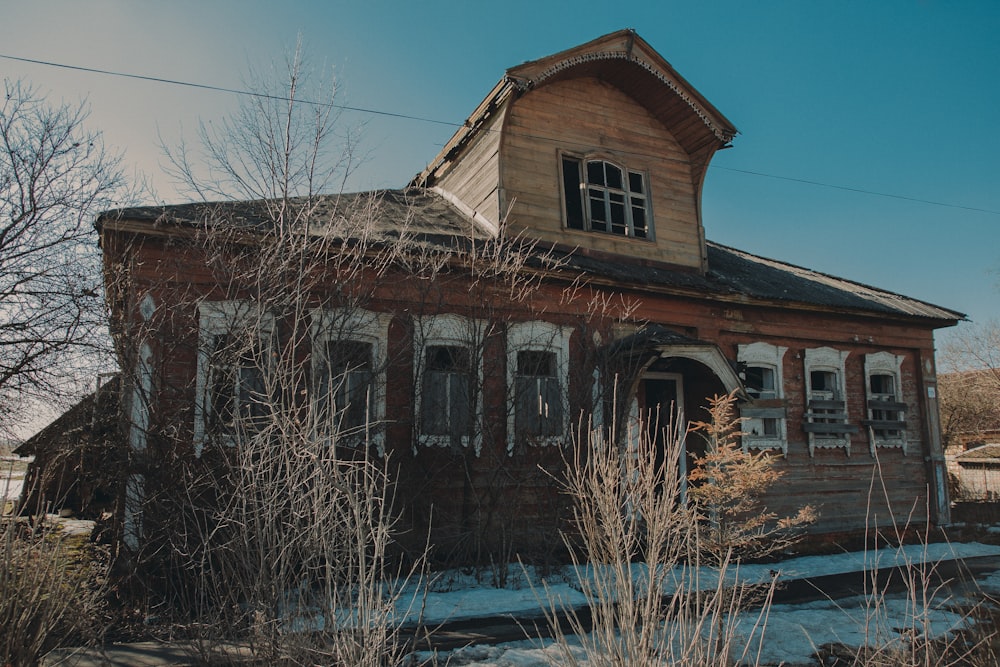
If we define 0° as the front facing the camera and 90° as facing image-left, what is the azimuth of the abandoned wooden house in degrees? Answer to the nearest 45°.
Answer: approximately 315°

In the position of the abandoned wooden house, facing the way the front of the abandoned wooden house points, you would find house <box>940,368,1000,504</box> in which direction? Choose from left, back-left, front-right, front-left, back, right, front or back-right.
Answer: left
